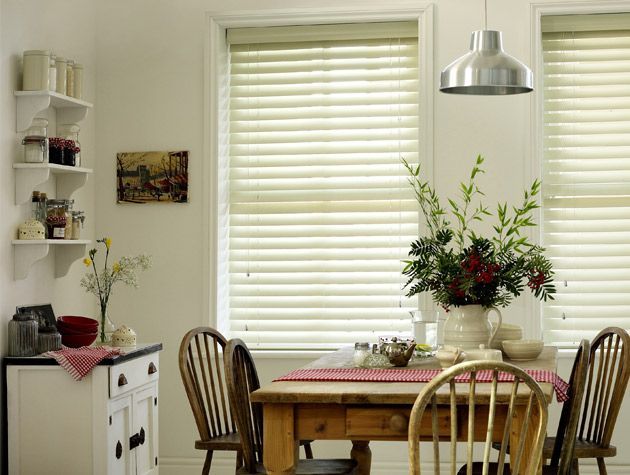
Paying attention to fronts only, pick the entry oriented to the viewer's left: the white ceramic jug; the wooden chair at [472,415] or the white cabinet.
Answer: the white ceramic jug

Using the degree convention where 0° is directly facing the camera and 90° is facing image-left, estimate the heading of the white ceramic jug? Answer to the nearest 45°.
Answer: approximately 90°

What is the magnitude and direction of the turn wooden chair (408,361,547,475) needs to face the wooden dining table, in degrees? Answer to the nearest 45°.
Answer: approximately 45° to its left

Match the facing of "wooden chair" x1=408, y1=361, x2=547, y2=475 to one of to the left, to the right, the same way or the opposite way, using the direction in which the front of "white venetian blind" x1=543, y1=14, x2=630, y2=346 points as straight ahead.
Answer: the opposite way

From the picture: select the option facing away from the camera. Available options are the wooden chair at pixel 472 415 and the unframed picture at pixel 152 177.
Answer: the wooden chair

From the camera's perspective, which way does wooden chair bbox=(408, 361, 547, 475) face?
away from the camera

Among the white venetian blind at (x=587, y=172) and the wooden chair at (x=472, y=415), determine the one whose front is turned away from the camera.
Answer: the wooden chair

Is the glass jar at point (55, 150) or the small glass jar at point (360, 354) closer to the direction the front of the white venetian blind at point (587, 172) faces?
the small glass jar

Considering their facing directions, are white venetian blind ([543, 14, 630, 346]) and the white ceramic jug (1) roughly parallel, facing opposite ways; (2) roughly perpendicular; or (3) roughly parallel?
roughly perpendicular
